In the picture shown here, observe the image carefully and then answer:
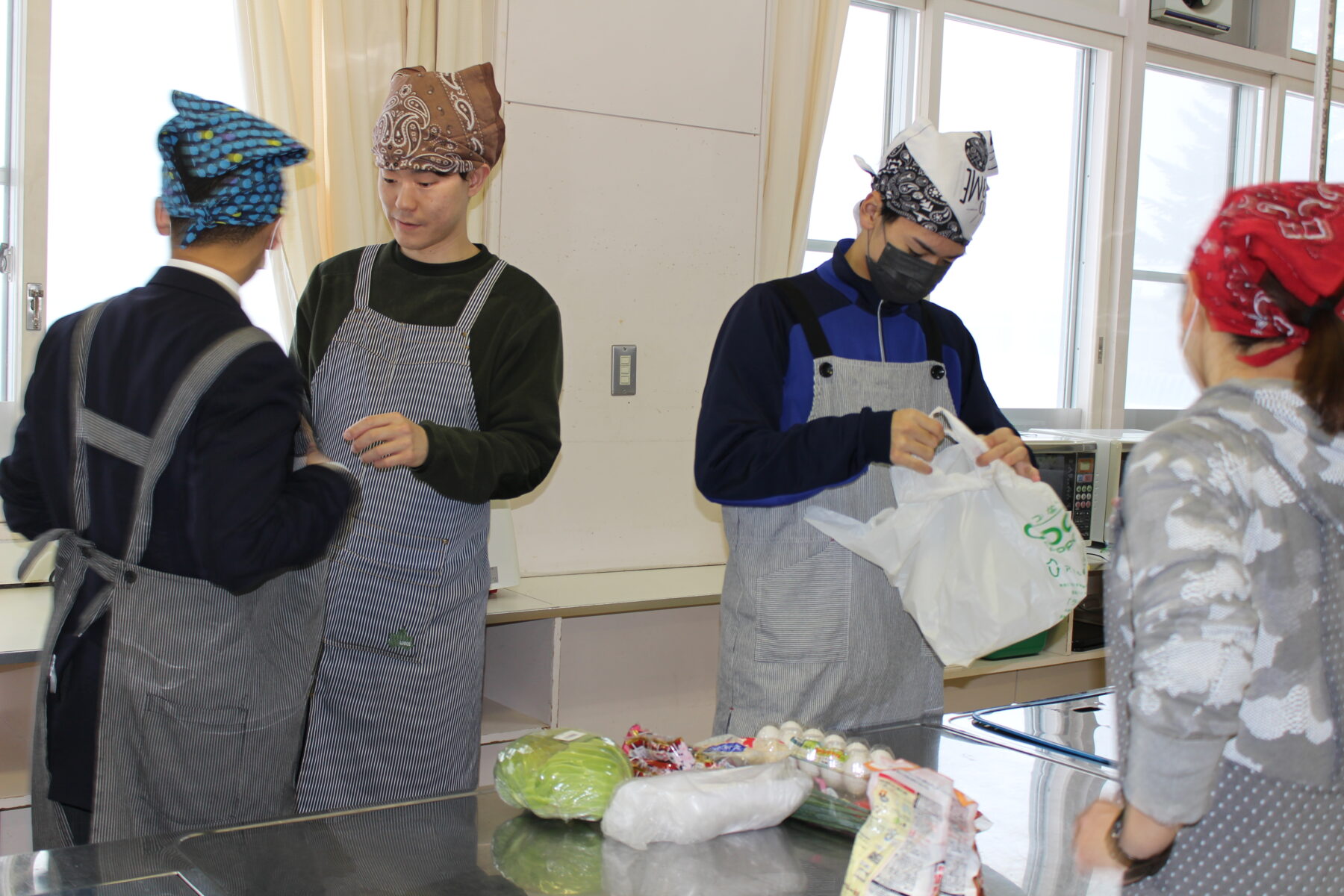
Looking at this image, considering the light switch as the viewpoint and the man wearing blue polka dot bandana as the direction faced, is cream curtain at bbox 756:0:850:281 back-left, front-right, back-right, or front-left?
back-left

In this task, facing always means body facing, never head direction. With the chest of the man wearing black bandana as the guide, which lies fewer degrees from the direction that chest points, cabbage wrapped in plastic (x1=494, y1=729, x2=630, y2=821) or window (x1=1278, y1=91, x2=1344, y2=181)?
the cabbage wrapped in plastic

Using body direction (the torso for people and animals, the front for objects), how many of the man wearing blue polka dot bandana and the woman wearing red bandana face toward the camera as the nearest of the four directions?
0

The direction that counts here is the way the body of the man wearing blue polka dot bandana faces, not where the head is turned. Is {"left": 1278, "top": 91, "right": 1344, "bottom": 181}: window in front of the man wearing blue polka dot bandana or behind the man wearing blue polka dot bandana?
in front

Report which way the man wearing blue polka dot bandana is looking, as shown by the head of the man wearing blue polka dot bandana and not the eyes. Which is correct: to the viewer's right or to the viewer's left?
to the viewer's right

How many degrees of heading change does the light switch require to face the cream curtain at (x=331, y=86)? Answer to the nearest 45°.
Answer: approximately 45° to its right

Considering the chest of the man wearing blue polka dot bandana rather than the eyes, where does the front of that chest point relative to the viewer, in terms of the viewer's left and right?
facing away from the viewer and to the right of the viewer

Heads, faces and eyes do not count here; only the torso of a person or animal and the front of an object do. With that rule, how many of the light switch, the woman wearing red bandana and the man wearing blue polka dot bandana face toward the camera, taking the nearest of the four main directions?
1

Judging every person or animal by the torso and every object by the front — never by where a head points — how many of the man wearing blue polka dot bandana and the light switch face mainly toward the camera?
1

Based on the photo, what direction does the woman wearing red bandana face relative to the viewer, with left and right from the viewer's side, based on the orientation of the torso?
facing away from the viewer and to the left of the viewer
